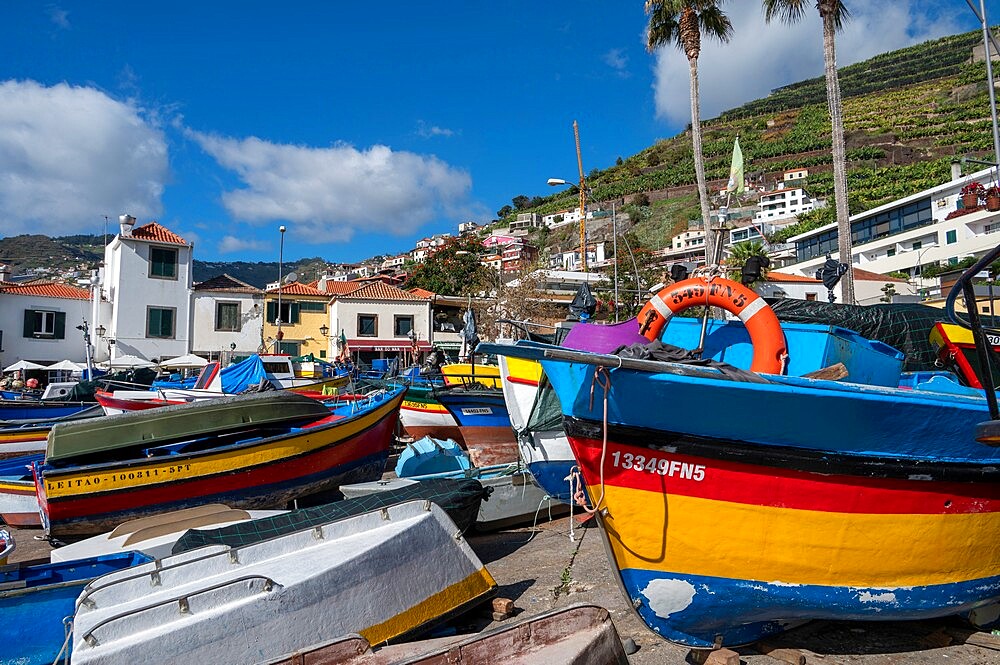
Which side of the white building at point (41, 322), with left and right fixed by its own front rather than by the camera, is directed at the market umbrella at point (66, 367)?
front

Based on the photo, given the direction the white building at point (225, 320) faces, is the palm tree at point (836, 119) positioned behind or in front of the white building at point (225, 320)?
in front

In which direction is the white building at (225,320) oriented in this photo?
toward the camera

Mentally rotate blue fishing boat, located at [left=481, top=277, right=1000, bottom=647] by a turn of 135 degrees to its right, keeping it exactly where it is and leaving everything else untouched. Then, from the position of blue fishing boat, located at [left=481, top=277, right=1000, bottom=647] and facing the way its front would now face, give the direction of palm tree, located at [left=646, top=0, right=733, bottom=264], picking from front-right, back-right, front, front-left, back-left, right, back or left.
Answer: front

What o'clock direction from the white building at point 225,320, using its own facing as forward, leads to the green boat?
The green boat is roughly at 12 o'clock from the white building.

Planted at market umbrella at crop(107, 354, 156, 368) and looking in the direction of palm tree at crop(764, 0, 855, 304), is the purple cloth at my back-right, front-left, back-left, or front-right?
front-right

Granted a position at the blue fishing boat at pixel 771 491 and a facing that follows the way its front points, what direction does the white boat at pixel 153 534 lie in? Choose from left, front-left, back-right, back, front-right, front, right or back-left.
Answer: front-right

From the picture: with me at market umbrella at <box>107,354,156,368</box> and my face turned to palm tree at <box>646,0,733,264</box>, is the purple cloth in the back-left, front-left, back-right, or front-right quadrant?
front-right

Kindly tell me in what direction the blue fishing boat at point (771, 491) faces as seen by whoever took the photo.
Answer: facing the viewer and to the left of the viewer

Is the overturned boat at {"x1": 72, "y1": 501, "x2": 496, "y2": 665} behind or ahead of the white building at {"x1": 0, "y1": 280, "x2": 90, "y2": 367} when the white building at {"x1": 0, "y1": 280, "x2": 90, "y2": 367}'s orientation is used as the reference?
ahead

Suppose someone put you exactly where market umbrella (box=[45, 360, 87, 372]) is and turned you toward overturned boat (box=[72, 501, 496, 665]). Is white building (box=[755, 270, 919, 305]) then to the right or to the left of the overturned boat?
left

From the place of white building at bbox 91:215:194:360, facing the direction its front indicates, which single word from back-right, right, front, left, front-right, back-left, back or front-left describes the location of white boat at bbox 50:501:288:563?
front

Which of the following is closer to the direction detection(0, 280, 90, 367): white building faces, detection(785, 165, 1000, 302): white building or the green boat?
the green boat

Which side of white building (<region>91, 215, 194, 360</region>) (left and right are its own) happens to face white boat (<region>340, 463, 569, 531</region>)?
front

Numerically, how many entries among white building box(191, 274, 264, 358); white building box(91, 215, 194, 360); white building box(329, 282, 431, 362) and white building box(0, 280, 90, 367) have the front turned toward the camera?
4

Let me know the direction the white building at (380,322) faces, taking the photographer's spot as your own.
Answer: facing the viewer

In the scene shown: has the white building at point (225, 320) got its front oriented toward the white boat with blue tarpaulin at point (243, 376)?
yes

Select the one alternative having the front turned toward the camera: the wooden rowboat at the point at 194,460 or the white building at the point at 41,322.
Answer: the white building
